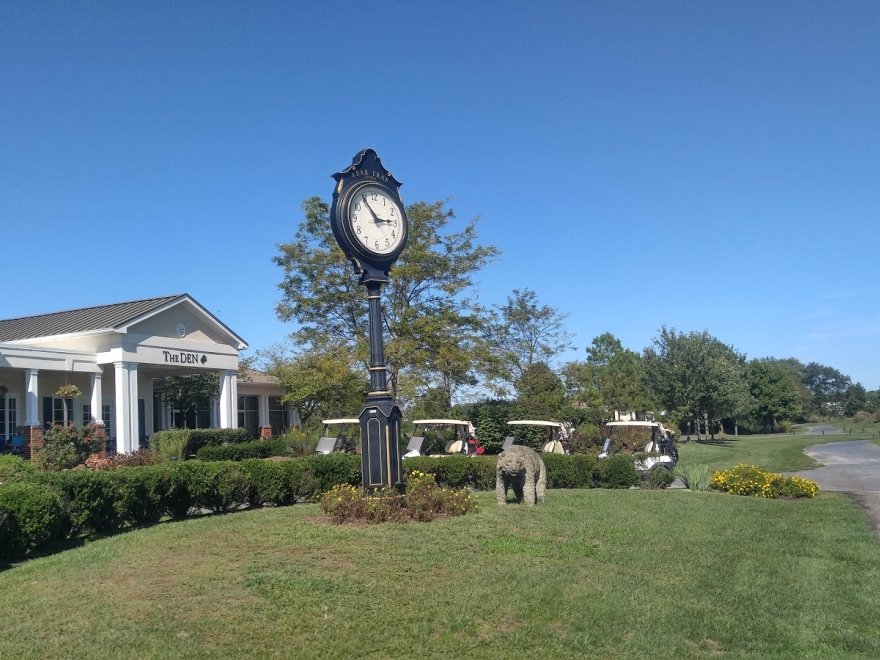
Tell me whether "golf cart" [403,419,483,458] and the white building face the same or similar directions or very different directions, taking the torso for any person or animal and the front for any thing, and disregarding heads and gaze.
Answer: very different directions

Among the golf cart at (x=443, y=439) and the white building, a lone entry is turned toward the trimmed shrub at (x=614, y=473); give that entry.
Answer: the white building

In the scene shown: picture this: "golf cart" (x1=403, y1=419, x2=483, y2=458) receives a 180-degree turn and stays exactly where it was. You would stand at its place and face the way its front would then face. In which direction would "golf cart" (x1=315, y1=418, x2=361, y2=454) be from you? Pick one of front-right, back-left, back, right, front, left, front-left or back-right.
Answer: back

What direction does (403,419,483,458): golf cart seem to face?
to the viewer's left

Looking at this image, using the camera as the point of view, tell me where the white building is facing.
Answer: facing the viewer and to the right of the viewer

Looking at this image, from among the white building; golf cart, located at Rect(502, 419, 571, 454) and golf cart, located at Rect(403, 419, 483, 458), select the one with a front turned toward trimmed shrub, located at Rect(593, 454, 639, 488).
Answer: the white building

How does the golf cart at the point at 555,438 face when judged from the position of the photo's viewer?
facing to the left of the viewer

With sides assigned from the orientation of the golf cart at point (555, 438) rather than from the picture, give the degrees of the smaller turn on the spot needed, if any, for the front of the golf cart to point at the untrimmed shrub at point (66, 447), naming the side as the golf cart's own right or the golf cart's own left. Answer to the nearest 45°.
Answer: approximately 45° to the golf cart's own left

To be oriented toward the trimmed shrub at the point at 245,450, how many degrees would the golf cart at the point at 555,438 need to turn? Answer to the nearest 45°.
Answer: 0° — it already faces it

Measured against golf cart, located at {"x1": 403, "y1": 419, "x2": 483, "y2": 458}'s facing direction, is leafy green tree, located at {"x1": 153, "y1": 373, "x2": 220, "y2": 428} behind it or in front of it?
in front

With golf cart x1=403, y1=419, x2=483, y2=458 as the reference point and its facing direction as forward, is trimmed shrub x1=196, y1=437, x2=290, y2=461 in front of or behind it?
in front

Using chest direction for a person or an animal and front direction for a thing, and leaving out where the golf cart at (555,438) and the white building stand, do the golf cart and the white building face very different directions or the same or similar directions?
very different directions

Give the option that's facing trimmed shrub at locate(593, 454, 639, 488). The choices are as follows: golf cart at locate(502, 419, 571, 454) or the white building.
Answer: the white building
